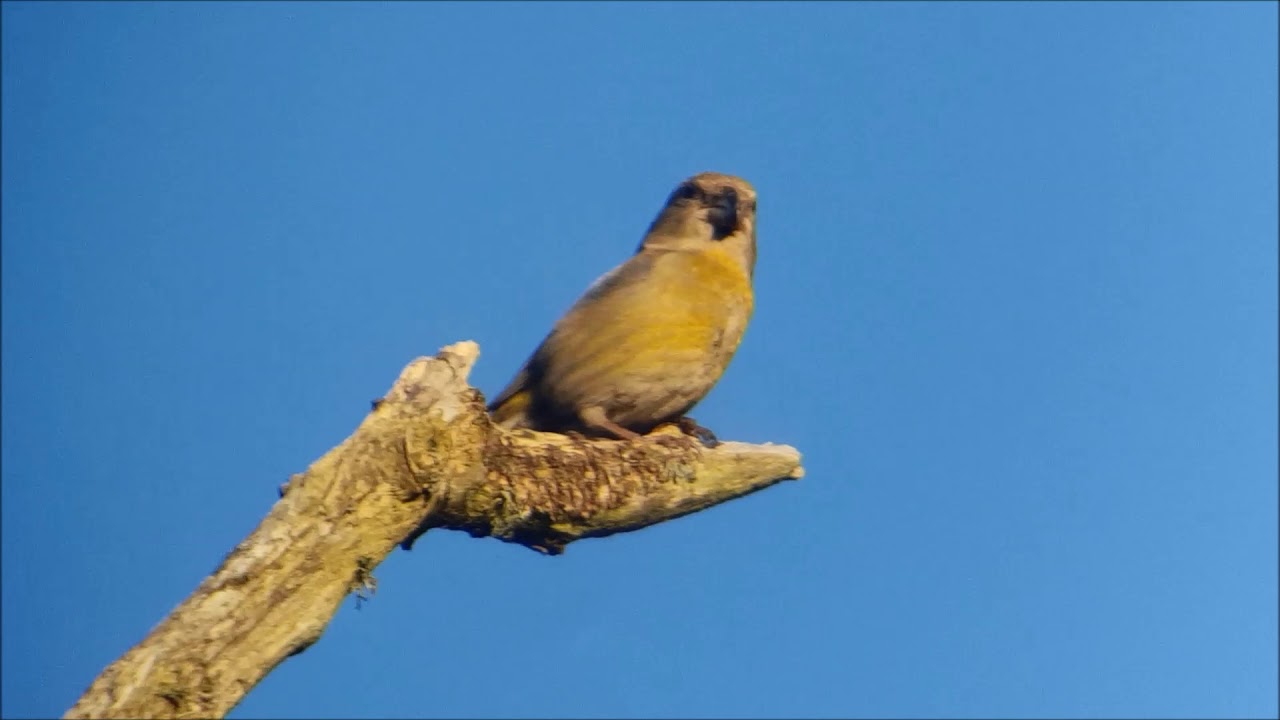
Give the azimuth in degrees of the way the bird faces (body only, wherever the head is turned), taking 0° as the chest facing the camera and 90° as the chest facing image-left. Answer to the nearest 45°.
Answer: approximately 315°
